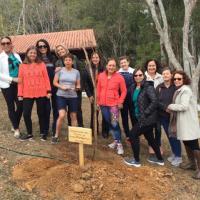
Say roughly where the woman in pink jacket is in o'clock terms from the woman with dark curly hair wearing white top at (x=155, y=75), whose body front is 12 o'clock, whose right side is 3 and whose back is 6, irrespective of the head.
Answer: The woman in pink jacket is roughly at 2 o'clock from the woman with dark curly hair wearing white top.

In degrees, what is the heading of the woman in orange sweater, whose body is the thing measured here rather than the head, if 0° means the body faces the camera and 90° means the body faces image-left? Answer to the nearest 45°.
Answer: approximately 0°

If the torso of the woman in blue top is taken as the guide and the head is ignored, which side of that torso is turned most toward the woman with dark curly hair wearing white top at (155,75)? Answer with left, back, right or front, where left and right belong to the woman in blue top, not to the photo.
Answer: left

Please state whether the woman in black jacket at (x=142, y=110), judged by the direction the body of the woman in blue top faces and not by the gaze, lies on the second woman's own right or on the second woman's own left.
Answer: on the second woman's own left

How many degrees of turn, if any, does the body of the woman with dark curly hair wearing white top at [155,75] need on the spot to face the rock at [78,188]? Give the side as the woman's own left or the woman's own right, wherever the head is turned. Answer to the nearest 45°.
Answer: approximately 45° to the woman's own right

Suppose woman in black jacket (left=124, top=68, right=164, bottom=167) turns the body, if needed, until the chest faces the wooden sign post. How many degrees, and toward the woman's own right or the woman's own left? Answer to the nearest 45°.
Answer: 0° — they already face it

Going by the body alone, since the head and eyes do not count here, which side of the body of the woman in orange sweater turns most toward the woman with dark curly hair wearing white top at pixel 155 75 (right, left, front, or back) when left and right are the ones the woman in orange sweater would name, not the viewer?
left

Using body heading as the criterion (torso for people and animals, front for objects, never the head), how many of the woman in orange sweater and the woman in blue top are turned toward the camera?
2
